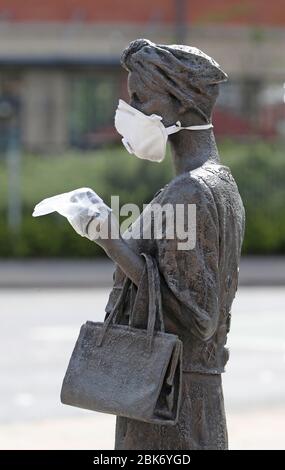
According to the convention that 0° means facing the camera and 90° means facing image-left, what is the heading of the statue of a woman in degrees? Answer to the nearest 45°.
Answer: approximately 90°
